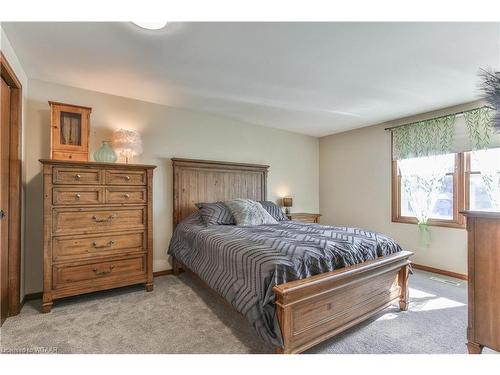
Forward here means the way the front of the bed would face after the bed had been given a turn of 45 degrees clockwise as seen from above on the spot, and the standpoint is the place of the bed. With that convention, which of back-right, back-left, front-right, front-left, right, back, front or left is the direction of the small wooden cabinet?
right

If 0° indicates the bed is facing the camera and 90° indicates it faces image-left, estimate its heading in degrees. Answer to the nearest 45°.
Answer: approximately 315°

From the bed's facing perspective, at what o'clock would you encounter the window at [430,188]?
The window is roughly at 9 o'clock from the bed.

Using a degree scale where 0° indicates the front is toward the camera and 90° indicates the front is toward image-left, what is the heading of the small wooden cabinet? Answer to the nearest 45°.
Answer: approximately 0°

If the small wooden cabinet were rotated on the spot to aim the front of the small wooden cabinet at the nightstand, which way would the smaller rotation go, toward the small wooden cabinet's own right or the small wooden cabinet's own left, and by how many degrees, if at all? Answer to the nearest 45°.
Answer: approximately 90° to the small wooden cabinet's own left

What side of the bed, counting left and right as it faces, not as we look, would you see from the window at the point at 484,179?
left

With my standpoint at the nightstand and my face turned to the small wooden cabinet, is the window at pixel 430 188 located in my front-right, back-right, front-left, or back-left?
back-left

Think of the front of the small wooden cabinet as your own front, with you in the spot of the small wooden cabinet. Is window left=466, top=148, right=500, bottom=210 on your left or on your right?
on your left

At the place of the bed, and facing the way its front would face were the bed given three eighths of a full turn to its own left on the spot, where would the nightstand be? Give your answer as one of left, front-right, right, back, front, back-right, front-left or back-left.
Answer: front

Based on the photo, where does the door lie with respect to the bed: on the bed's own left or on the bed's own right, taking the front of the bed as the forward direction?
on the bed's own right
